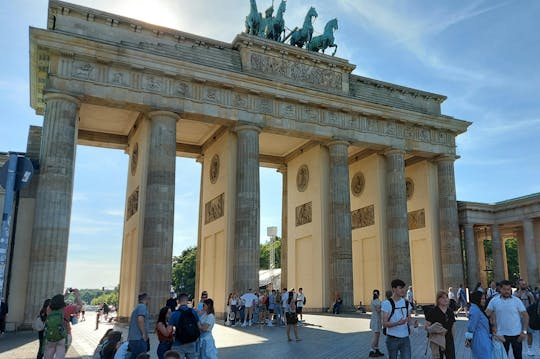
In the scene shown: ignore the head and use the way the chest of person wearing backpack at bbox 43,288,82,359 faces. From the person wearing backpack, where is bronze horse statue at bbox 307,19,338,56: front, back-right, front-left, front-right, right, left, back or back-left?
front

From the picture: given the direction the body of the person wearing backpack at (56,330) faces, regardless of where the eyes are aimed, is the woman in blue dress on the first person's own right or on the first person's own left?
on the first person's own right

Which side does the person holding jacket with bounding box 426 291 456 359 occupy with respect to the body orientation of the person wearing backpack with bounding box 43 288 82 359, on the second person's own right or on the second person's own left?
on the second person's own right

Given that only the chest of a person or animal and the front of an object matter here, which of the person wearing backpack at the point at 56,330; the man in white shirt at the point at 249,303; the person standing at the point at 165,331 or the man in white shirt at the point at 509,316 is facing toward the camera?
the man in white shirt at the point at 509,316

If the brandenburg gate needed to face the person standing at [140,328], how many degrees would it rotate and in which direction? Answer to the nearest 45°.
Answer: approximately 45° to its right

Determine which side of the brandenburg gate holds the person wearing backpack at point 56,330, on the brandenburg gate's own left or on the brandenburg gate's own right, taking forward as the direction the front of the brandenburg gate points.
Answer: on the brandenburg gate's own right

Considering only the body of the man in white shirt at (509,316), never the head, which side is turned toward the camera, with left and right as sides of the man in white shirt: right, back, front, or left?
front

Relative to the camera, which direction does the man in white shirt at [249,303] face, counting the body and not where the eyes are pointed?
away from the camera

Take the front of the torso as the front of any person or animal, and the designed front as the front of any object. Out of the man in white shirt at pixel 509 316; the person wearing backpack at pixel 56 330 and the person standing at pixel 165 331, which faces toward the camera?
the man in white shirt

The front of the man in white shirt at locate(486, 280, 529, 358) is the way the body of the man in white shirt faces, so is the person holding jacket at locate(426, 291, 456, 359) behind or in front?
in front

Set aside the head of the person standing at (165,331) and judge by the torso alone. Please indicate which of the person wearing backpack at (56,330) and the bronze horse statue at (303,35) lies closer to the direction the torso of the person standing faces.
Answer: the bronze horse statue

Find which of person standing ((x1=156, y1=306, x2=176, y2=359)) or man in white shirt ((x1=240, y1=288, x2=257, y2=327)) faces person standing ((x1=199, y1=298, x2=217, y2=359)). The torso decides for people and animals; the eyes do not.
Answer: person standing ((x1=156, y1=306, x2=176, y2=359))

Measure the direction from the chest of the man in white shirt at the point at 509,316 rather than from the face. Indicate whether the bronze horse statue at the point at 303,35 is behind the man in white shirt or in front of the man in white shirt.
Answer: behind

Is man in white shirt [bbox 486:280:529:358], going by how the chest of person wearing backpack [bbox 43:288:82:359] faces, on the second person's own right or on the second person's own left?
on the second person's own right
